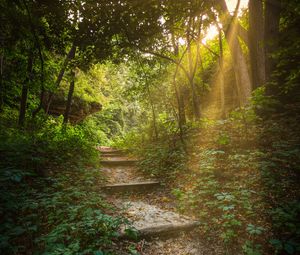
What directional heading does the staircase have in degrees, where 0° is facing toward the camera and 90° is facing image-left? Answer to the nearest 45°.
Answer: approximately 0°
